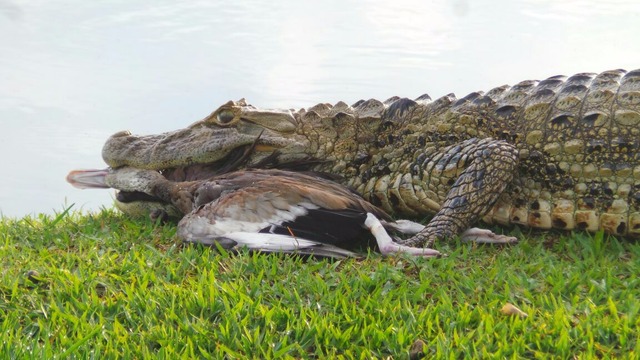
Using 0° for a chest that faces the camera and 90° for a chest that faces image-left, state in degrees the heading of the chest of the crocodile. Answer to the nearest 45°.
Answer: approximately 90°
